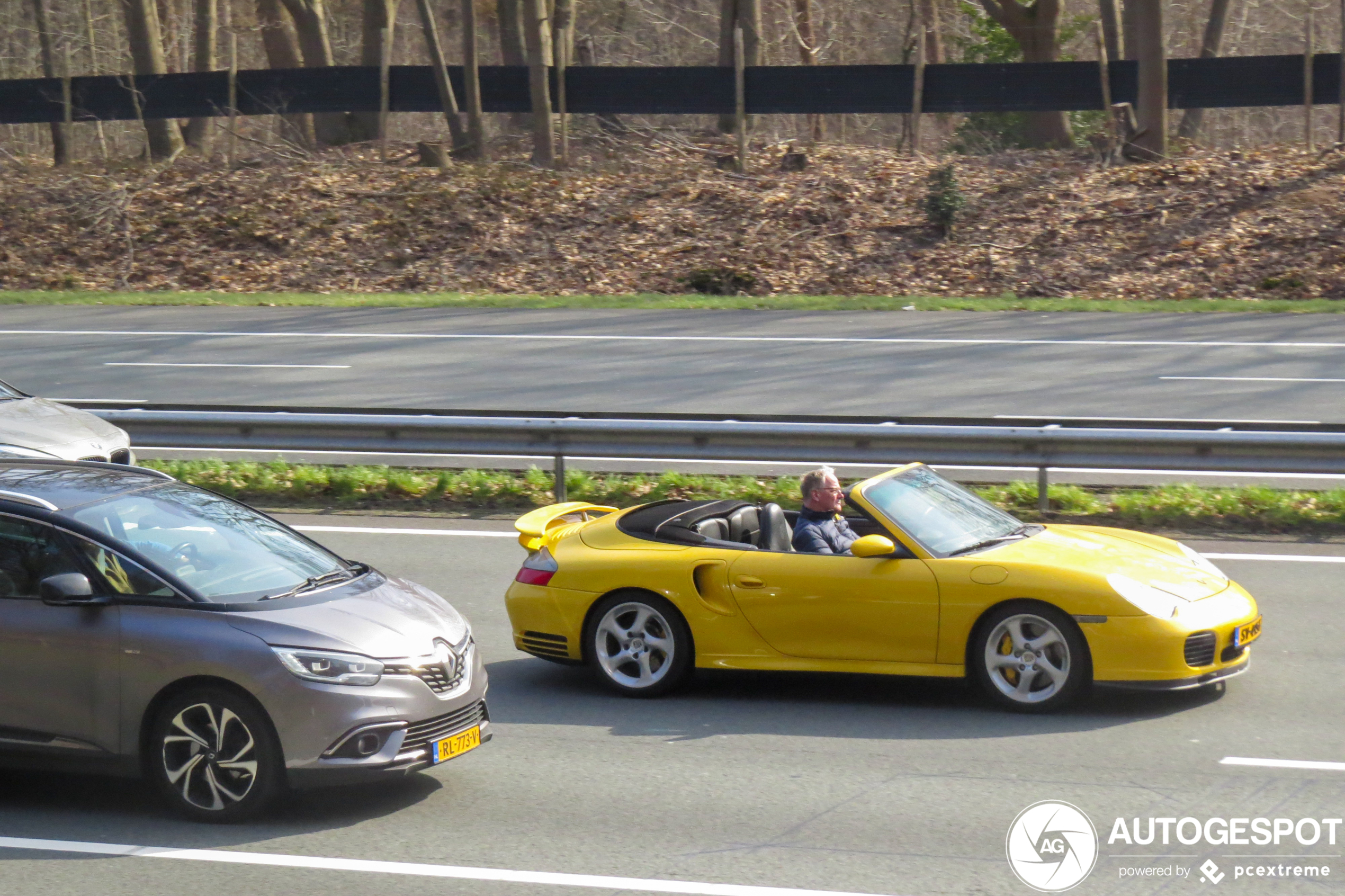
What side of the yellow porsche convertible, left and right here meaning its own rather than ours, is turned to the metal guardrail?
left

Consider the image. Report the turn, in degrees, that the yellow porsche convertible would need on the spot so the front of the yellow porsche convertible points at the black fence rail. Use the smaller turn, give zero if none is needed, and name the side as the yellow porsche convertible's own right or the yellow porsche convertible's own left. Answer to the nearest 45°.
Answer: approximately 90° to the yellow porsche convertible's own left

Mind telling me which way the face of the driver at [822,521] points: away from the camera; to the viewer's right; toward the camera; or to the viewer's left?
to the viewer's right

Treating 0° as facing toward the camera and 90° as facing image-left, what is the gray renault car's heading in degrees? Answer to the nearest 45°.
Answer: approximately 315°

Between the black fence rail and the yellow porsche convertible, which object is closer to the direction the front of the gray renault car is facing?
the yellow porsche convertible

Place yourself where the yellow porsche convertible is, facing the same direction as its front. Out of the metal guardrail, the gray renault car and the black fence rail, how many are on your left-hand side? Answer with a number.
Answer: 2

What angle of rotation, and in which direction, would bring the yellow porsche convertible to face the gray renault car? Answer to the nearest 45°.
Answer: approximately 135° to its right

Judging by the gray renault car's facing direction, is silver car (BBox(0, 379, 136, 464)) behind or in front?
behind

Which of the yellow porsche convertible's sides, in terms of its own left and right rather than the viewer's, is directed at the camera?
right
